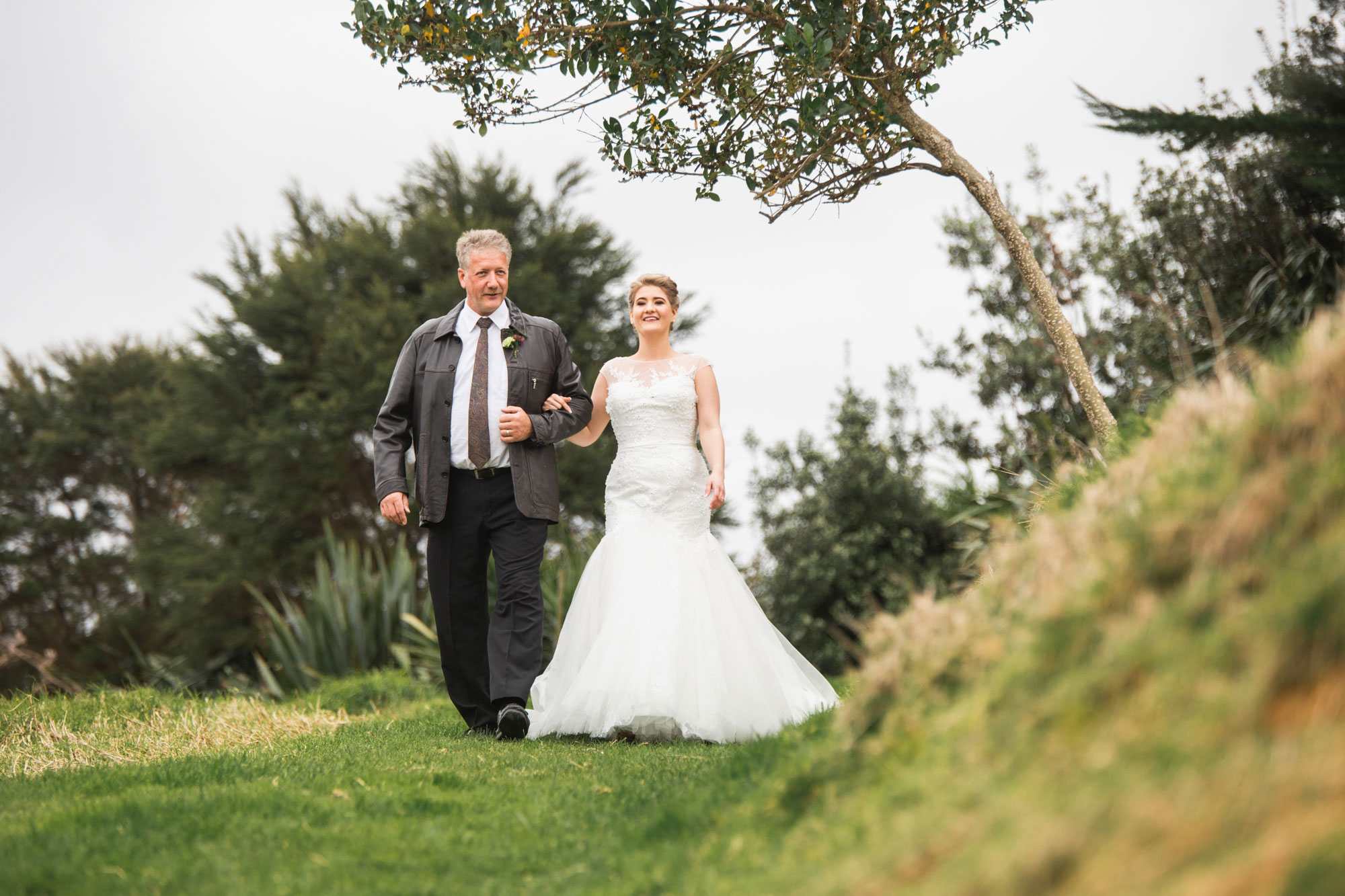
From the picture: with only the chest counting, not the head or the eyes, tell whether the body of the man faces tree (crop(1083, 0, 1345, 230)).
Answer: no

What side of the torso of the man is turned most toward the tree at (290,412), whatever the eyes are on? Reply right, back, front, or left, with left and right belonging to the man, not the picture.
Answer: back

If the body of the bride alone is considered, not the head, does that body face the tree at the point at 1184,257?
no

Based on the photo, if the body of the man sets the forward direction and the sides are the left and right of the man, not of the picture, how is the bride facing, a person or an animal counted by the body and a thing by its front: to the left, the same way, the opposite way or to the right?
the same way

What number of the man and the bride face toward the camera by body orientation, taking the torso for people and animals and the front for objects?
2

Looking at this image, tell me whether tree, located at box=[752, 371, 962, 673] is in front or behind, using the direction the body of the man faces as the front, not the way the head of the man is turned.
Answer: behind

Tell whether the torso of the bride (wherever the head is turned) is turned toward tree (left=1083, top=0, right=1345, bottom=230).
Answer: no

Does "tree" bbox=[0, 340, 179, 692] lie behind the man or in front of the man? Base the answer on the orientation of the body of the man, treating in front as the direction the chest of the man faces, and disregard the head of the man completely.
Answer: behind

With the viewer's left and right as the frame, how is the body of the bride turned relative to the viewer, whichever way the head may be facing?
facing the viewer
